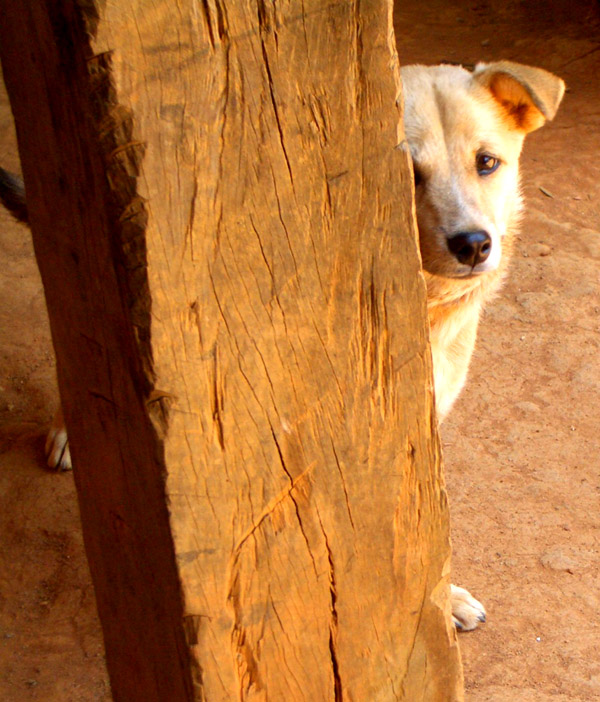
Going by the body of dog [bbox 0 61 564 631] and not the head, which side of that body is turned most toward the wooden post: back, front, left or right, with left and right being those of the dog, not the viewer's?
right

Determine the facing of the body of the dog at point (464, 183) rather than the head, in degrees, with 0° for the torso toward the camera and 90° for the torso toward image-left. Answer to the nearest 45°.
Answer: approximately 315°
